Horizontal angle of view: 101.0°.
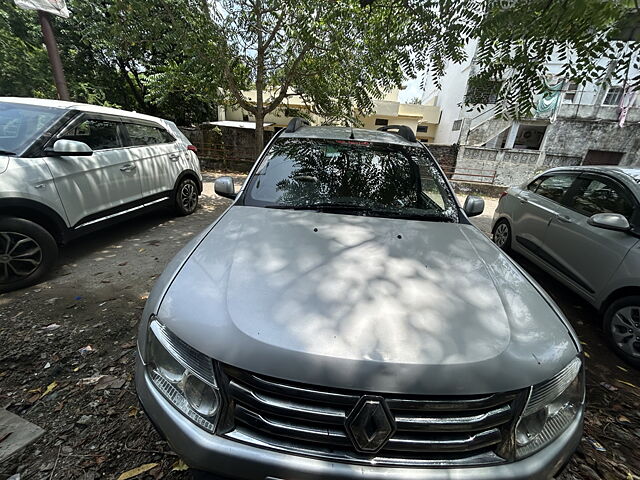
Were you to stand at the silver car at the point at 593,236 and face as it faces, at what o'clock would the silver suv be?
The silver suv is roughly at 2 o'clock from the silver car.

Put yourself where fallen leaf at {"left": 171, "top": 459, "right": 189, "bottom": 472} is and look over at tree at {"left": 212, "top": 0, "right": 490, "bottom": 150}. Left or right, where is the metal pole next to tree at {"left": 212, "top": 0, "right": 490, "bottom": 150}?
left

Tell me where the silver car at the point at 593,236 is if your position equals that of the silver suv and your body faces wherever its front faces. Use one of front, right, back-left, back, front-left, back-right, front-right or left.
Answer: back-left

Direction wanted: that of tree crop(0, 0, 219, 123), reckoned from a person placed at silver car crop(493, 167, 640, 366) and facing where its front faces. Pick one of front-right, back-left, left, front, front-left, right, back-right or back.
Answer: back-right

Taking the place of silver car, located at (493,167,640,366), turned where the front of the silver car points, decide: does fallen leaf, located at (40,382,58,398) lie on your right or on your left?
on your right

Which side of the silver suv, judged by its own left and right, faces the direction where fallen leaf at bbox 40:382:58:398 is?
right

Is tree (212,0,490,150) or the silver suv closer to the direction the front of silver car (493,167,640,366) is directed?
the silver suv

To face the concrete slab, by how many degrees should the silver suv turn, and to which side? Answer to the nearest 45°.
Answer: approximately 90° to its right

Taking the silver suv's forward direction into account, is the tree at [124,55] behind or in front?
behind
